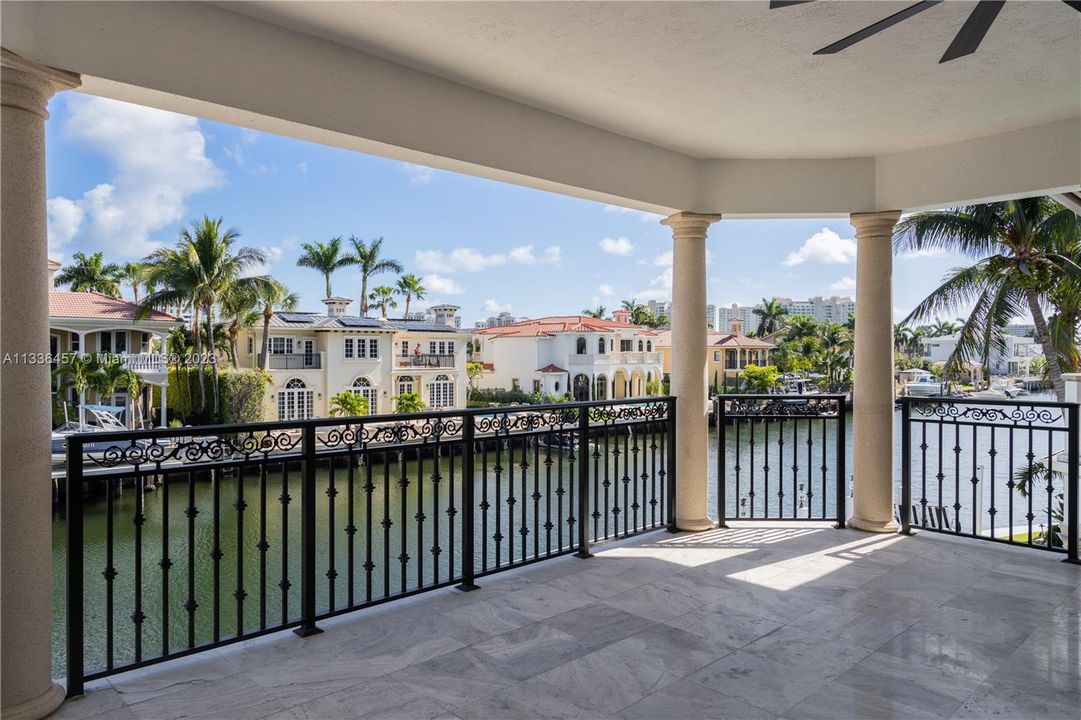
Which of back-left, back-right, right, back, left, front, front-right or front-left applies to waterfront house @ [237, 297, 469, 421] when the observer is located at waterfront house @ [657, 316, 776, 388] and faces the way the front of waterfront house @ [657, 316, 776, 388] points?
right

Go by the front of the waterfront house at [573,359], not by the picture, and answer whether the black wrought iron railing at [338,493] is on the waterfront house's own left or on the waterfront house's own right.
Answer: on the waterfront house's own right

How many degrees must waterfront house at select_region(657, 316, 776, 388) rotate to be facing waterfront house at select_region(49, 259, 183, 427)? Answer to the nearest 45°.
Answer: approximately 90° to its right

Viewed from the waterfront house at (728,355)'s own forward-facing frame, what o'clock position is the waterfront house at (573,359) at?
the waterfront house at (573,359) is roughly at 3 o'clock from the waterfront house at (728,355).

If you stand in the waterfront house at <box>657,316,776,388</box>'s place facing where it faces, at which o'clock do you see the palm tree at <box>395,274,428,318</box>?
The palm tree is roughly at 4 o'clock from the waterfront house.

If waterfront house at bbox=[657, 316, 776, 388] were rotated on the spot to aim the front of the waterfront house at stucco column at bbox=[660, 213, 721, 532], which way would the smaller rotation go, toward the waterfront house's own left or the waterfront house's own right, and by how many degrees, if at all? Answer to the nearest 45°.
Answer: approximately 45° to the waterfront house's own right

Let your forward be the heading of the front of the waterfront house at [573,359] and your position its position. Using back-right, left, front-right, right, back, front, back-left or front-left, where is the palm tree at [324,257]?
back-right

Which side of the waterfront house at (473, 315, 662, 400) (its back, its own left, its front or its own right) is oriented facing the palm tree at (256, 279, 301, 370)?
right

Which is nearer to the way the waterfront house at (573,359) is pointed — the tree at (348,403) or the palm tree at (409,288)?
the tree

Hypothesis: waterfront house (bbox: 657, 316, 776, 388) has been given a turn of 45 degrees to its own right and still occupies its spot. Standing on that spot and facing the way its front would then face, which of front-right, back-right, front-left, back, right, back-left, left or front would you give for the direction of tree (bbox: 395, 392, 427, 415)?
front-right

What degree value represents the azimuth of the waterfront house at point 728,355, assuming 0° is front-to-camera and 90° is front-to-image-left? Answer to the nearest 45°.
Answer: approximately 315°

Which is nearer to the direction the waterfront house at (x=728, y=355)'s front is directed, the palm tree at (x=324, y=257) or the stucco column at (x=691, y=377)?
the stucco column

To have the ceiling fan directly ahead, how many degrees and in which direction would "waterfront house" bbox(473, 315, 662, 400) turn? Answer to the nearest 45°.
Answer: approximately 45° to its right

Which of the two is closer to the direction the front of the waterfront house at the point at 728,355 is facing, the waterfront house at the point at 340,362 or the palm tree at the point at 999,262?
the palm tree
